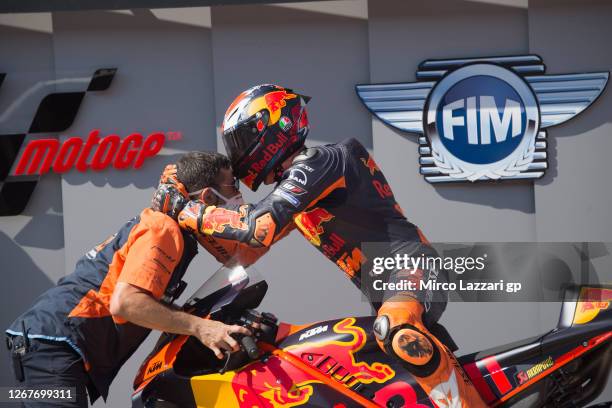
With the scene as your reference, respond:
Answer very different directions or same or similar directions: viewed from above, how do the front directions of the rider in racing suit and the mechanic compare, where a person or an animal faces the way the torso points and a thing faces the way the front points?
very different directions

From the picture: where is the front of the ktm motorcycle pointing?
to the viewer's left

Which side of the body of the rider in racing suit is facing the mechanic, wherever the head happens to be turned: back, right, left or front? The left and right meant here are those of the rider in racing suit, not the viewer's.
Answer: front

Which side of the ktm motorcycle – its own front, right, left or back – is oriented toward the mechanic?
front

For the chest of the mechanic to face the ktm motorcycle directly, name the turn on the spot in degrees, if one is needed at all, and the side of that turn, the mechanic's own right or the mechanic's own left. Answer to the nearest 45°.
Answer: approximately 45° to the mechanic's own right

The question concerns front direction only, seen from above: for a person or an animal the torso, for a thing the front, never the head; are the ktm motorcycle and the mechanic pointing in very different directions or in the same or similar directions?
very different directions

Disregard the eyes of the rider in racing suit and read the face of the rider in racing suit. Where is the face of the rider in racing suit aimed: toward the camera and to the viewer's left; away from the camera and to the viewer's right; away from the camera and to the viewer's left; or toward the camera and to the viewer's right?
toward the camera and to the viewer's left

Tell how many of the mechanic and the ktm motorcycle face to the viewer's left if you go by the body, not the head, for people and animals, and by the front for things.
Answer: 1

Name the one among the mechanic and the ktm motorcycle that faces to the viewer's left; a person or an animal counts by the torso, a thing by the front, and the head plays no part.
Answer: the ktm motorcycle

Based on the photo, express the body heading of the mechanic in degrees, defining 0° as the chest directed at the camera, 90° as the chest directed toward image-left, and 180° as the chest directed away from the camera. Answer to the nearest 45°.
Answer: approximately 270°

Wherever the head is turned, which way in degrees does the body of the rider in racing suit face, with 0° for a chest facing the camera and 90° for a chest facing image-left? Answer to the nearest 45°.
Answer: approximately 90°
